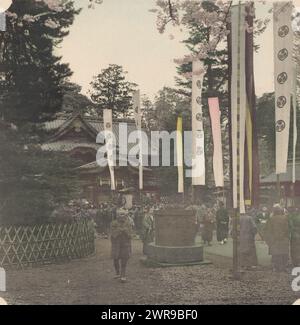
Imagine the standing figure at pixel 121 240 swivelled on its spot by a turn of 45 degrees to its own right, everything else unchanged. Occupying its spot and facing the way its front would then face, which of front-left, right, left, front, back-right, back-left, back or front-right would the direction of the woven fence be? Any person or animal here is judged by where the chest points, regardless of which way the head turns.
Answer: right

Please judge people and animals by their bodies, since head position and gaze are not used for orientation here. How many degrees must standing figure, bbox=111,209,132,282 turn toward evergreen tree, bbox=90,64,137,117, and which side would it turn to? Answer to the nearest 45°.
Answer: approximately 180°

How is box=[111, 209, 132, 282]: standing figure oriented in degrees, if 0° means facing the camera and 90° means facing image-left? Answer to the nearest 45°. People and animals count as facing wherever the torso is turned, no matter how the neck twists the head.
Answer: approximately 0°

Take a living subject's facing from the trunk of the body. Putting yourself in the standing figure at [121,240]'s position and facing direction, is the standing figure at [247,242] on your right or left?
on your left

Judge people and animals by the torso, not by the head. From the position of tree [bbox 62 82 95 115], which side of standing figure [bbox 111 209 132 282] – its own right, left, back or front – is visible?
back

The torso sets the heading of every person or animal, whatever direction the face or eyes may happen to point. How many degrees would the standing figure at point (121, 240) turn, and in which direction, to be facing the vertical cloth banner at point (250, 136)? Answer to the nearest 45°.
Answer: approximately 90° to its left
